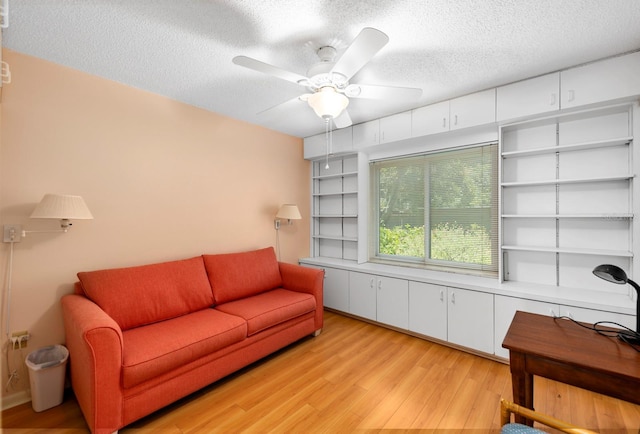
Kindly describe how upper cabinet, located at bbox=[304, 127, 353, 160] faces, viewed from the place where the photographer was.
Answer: facing the viewer and to the left of the viewer

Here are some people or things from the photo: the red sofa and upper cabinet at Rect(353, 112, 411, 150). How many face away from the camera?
0

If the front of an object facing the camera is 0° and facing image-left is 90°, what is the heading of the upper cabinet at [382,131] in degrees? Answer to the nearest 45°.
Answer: approximately 45°

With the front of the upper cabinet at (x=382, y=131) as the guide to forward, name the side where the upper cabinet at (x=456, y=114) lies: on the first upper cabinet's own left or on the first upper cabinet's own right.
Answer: on the first upper cabinet's own left

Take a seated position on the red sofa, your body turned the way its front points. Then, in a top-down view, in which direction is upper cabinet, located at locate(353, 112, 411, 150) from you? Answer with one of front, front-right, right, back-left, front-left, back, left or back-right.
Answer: front-left

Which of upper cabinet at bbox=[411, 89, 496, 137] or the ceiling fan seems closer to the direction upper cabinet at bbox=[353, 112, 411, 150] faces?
the ceiling fan

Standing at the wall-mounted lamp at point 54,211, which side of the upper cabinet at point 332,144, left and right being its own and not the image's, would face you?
front

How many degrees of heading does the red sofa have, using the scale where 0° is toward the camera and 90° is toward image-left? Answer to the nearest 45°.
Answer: approximately 315°

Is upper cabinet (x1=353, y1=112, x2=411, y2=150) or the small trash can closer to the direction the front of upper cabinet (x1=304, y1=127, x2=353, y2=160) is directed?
the small trash can

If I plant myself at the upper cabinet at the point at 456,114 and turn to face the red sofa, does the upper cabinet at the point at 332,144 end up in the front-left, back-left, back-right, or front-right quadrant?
front-right

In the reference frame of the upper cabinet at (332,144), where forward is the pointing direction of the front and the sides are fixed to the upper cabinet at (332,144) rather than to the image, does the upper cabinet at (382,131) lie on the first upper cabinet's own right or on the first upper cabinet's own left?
on the first upper cabinet's own left

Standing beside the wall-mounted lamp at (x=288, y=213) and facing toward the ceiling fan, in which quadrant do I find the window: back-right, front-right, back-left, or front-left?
front-left

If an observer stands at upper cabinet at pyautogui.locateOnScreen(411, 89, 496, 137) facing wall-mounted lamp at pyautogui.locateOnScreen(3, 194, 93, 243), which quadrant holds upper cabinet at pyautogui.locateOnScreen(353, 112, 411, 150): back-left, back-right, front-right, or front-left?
front-right

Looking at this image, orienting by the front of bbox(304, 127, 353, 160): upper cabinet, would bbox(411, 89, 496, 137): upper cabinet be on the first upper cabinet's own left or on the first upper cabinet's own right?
on the first upper cabinet's own left
